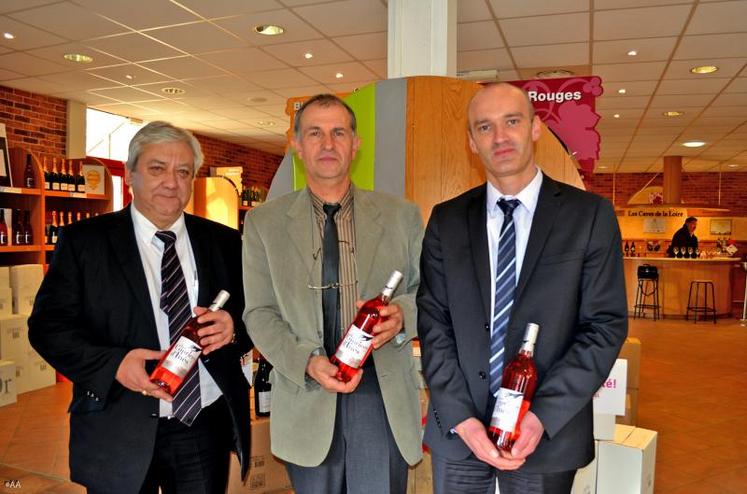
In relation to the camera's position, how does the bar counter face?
facing the viewer

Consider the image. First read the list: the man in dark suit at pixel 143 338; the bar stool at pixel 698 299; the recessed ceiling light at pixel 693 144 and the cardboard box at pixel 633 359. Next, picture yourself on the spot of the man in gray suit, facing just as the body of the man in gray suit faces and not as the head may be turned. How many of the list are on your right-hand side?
1

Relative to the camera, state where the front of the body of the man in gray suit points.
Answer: toward the camera

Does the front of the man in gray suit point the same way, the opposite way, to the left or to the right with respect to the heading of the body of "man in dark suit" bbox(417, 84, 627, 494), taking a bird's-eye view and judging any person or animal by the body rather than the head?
the same way

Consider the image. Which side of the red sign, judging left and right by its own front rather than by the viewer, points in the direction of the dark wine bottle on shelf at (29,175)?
right

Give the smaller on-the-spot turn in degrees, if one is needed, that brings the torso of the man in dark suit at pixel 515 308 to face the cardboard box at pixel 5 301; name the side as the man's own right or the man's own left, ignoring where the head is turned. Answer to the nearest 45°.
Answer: approximately 135° to the man's own right

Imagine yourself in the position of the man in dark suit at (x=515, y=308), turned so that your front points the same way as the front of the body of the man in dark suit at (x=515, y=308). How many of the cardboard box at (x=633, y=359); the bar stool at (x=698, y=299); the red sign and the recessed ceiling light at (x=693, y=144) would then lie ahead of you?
0

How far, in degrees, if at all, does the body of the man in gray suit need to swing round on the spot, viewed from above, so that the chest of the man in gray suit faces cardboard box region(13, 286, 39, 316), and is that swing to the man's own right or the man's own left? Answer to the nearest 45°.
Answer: approximately 135° to the man's own right

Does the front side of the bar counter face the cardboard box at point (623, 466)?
yes

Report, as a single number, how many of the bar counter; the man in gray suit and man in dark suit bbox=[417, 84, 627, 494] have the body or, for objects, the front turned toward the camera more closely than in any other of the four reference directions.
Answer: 3

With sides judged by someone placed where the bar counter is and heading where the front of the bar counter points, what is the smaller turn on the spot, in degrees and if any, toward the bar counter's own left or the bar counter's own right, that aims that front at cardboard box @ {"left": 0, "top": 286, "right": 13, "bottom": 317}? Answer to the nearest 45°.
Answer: approximately 45° to the bar counter's own right

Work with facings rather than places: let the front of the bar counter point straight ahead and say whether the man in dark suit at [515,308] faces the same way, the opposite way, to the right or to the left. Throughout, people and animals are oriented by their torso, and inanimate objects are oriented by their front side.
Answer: the same way

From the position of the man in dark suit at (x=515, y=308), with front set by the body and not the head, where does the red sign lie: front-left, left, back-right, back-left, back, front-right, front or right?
back

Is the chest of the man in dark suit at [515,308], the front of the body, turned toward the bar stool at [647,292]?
no

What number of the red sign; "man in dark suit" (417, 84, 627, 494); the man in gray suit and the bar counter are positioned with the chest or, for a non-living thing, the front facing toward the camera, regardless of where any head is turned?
4

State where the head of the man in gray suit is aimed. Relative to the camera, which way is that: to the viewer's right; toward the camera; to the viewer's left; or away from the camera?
toward the camera
